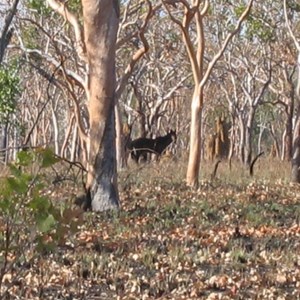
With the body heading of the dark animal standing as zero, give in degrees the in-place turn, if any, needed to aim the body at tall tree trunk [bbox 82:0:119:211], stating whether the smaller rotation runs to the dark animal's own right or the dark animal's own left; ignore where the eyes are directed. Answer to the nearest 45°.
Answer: approximately 90° to the dark animal's own right

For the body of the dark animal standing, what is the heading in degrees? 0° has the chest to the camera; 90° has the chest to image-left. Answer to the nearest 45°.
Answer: approximately 270°

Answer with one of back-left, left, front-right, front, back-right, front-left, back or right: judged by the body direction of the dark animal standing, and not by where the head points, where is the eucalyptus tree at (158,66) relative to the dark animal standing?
left

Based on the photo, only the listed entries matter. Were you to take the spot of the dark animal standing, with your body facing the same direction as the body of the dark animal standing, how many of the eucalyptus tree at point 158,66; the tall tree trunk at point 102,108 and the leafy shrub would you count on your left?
1

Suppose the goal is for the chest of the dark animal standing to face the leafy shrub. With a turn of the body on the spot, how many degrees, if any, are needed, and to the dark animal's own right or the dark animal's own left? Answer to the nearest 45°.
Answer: approximately 90° to the dark animal's own right
